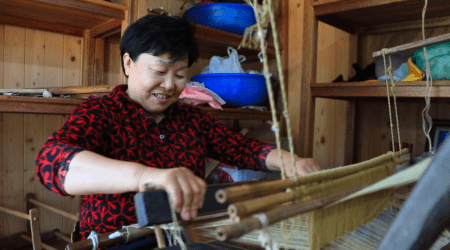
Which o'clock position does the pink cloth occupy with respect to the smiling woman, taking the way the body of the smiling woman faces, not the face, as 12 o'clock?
The pink cloth is roughly at 8 o'clock from the smiling woman.

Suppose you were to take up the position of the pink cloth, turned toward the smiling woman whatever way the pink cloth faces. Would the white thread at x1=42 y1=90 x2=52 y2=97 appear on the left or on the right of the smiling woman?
right

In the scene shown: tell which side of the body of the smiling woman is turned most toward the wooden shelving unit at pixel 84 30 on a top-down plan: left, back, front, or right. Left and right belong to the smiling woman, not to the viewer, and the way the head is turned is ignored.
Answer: back

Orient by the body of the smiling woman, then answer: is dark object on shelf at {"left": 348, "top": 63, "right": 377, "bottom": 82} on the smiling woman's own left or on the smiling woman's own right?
on the smiling woman's own left

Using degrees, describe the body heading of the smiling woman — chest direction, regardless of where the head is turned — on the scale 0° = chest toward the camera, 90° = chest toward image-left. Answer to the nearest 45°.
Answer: approximately 315°

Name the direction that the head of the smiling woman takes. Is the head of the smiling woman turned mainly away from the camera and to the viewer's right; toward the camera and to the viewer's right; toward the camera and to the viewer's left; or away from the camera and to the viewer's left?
toward the camera and to the viewer's right
